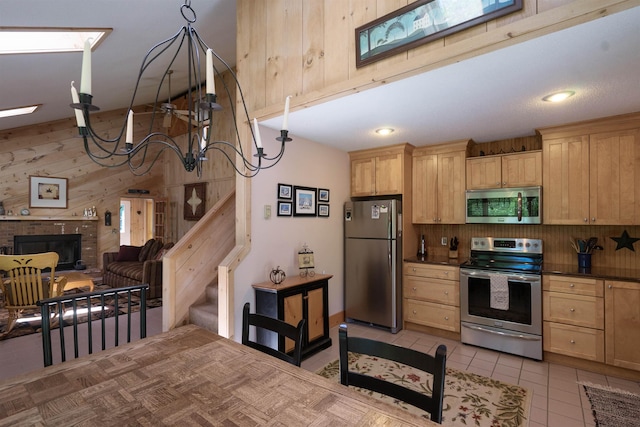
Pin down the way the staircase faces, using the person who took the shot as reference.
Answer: facing the viewer and to the left of the viewer

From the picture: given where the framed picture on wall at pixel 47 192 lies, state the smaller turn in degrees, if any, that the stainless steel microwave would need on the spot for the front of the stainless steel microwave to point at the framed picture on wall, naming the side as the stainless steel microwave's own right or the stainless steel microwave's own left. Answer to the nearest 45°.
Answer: approximately 90° to the stainless steel microwave's own right

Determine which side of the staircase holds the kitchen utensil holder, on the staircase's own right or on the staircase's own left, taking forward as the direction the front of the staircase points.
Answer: on the staircase's own left

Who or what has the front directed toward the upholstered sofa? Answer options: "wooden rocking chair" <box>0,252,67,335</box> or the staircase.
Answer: the wooden rocking chair

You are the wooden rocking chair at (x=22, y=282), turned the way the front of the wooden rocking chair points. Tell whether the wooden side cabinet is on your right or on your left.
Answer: on your right

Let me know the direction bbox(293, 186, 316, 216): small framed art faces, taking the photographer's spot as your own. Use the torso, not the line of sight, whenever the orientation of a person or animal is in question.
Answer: facing the viewer and to the right of the viewer

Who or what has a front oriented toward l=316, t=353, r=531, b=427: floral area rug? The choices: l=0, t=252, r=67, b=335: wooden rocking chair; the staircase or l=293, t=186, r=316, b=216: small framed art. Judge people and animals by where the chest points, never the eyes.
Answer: the small framed art

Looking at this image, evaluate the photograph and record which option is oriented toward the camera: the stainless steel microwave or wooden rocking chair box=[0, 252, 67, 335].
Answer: the stainless steel microwave

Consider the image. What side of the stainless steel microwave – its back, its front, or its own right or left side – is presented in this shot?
front

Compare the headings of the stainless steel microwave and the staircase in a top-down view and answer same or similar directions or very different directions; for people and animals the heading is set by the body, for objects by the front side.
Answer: same or similar directions
